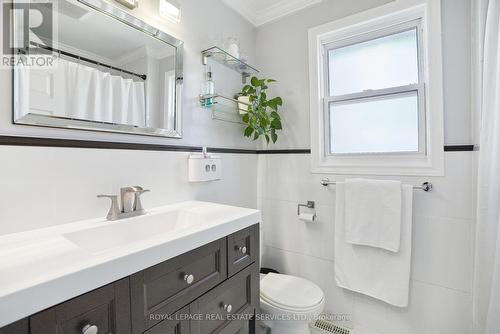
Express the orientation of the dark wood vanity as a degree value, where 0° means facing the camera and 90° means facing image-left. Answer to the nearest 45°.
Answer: approximately 315°

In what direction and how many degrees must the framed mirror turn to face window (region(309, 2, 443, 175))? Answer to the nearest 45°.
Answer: approximately 45° to its left

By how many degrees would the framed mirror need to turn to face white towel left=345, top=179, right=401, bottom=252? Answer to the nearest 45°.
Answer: approximately 45° to its left

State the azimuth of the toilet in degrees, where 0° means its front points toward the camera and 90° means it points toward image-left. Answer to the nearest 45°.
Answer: approximately 315°

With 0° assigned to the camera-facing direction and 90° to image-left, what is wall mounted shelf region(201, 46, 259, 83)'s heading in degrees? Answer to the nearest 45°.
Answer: approximately 315°

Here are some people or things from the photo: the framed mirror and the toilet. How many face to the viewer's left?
0

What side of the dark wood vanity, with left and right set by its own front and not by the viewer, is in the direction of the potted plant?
left

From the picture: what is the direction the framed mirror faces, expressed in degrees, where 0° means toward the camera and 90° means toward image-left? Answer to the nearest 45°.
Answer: approximately 315°
